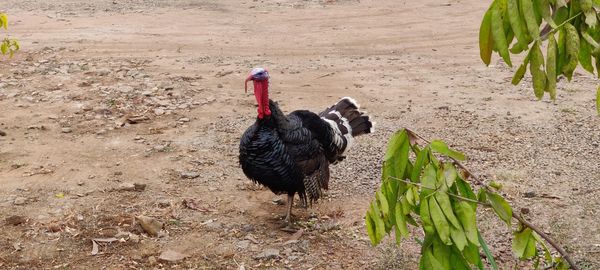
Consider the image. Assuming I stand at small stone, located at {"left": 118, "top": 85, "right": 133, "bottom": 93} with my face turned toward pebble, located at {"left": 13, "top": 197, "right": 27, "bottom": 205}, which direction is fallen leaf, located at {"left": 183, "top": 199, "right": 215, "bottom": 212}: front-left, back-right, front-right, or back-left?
front-left

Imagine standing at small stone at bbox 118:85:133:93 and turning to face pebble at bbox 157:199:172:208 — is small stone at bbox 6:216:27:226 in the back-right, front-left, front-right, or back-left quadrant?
front-right

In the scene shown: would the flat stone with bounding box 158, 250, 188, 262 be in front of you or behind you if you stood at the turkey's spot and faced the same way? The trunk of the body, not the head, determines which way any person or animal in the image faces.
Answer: in front

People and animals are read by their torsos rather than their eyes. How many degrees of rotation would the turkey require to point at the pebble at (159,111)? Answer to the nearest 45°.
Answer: approximately 90° to its right

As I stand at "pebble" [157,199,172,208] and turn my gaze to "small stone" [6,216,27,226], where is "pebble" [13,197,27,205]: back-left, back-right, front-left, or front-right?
front-right

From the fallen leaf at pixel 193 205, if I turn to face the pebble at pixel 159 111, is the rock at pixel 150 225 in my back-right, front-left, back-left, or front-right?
back-left

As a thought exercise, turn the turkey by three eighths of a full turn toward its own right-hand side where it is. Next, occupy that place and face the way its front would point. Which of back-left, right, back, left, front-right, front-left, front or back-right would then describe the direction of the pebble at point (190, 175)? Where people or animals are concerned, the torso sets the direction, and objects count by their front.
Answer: front-left

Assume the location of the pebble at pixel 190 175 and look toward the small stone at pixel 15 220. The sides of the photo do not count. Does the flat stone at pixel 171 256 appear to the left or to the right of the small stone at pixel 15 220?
left

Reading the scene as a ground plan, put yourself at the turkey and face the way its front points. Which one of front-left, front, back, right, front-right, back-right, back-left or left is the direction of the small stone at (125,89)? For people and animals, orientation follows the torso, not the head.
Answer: right

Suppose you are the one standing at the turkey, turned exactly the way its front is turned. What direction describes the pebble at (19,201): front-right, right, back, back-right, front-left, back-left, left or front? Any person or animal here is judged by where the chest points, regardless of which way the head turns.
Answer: front-right
